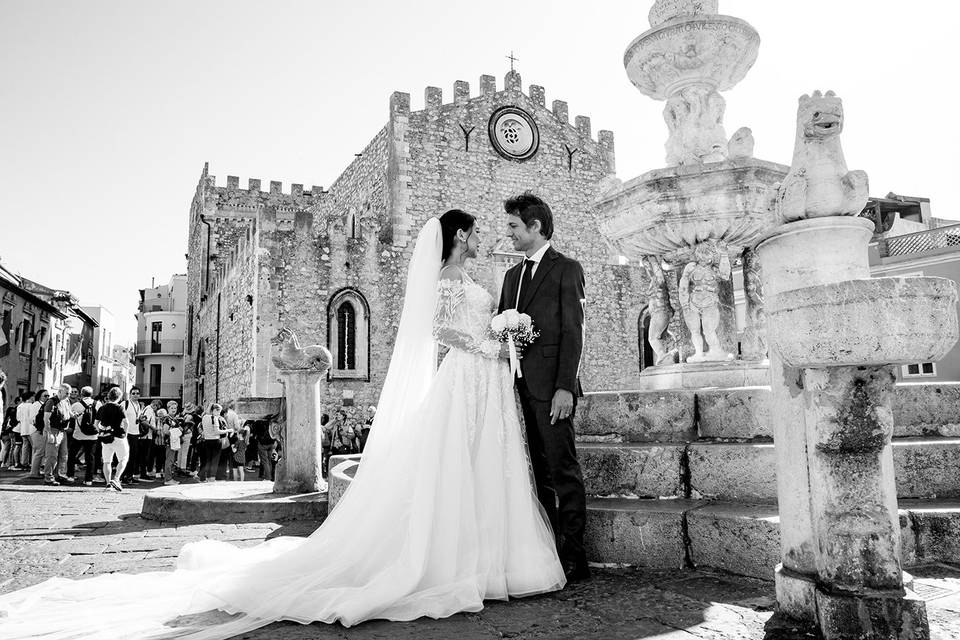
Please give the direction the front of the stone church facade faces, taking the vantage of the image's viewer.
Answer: facing the viewer and to the right of the viewer

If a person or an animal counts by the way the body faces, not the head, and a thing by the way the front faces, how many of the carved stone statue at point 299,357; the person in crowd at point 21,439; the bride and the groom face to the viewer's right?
2

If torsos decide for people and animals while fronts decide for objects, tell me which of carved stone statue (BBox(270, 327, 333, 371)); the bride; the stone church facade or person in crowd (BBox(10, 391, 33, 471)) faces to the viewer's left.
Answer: the carved stone statue

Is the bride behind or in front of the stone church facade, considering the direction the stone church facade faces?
in front

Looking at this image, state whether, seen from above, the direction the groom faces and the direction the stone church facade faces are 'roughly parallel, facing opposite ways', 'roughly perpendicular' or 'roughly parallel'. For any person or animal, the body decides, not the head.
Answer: roughly perpendicular

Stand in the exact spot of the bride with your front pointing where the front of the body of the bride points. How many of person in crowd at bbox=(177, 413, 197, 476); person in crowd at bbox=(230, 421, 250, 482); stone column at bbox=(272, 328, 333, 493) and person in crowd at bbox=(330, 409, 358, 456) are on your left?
4

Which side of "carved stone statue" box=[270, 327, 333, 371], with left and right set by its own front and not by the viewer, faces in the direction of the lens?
left

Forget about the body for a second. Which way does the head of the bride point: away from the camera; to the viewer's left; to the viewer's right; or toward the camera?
to the viewer's right

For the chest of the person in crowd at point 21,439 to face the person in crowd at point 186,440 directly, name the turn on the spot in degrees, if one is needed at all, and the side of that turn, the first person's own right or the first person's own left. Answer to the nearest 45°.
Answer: approximately 45° to the first person's own right

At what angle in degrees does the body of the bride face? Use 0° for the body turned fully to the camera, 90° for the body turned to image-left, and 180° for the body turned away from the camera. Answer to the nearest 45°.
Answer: approximately 270°

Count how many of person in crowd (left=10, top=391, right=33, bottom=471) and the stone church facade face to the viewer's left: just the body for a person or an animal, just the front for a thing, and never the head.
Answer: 0

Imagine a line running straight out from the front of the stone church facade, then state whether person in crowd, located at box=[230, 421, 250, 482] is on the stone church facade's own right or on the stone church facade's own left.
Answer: on the stone church facade's own right

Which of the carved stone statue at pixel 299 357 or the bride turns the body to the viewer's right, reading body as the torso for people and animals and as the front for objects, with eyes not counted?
the bride

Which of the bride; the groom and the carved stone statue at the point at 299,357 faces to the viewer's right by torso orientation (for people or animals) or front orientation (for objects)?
the bride
